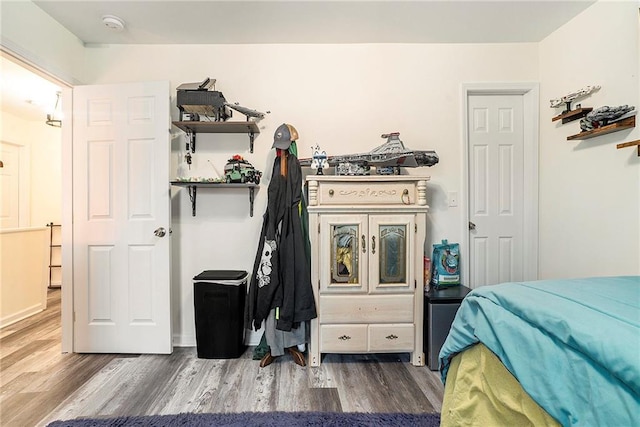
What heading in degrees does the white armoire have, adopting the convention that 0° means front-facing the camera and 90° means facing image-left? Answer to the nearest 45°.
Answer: approximately 0°

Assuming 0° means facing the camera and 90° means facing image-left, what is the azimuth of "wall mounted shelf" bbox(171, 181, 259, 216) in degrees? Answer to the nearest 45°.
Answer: approximately 0°

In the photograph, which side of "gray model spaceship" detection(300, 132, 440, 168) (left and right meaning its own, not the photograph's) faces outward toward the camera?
left

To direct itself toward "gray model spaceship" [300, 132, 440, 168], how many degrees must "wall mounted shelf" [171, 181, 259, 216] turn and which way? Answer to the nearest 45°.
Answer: approximately 45° to its left

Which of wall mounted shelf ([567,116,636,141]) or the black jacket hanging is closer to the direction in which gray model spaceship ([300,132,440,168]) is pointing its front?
the black jacket hanging

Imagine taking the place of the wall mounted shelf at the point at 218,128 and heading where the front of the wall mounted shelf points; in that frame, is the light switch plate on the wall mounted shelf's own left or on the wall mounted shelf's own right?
on the wall mounted shelf's own left

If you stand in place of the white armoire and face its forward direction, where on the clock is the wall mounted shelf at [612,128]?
The wall mounted shelf is roughly at 9 o'clock from the white armoire.

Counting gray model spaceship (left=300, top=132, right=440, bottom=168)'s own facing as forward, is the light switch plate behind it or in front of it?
behind
